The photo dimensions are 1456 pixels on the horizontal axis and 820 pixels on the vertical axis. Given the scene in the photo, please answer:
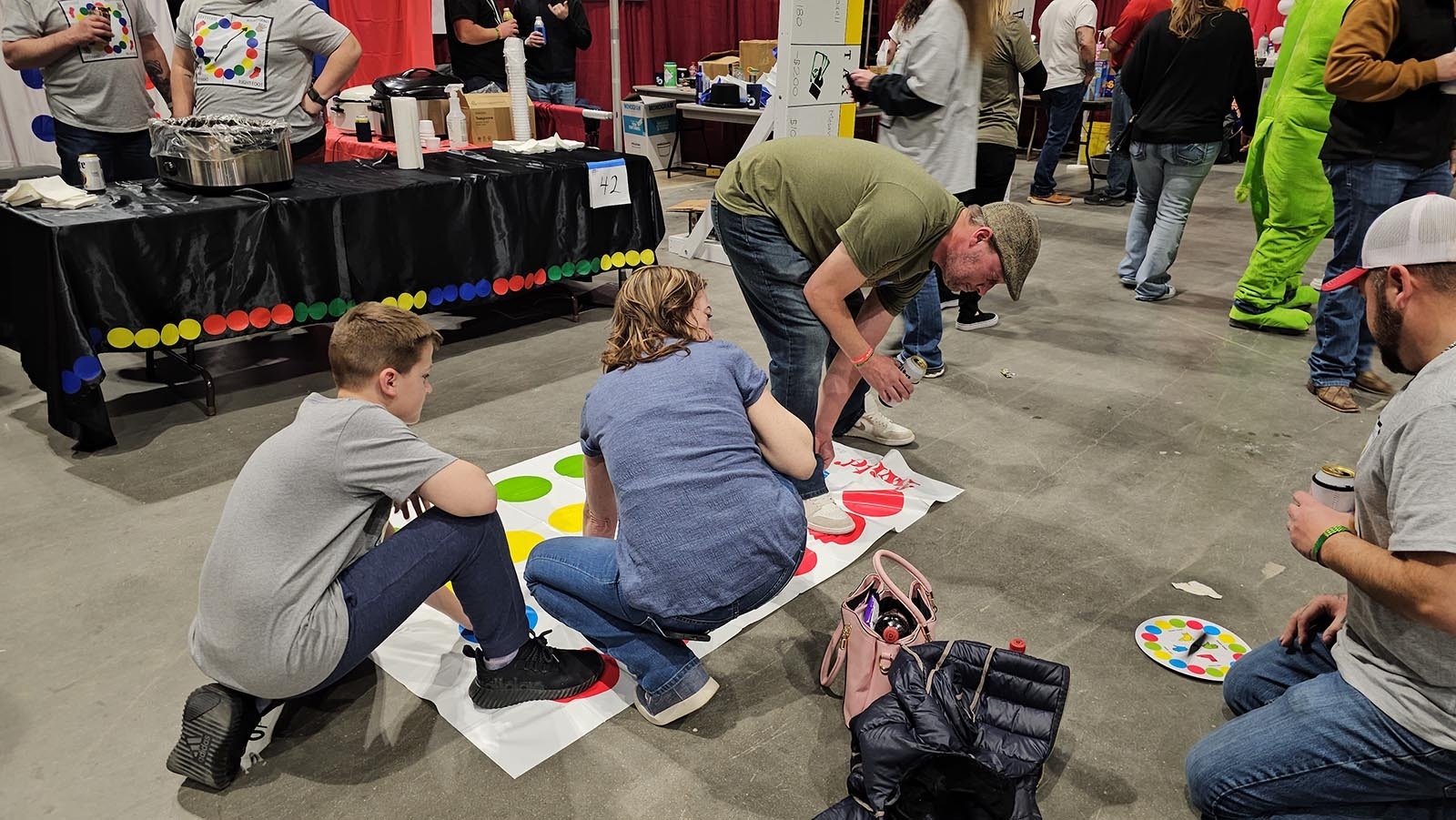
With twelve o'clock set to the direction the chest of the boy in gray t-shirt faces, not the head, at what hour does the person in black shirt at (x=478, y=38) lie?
The person in black shirt is roughly at 11 o'clock from the boy in gray t-shirt.

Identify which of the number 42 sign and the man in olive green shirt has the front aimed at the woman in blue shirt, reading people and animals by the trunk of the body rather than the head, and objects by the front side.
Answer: the number 42 sign

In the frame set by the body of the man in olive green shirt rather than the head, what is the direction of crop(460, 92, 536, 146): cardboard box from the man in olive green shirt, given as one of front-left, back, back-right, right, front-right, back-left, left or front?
back-left

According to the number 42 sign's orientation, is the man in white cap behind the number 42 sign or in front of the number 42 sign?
in front

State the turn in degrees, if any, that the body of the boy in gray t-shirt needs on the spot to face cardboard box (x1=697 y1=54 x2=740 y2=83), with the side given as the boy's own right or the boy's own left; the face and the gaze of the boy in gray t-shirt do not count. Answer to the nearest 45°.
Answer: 0° — they already face it

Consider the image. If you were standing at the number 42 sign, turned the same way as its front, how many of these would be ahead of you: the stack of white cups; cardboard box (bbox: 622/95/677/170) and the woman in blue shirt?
1

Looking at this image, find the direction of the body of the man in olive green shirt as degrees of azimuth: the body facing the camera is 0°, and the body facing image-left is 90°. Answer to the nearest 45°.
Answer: approximately 270°

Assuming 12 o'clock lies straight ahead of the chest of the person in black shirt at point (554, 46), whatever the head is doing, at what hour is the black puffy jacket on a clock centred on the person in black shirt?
The black puffy jacket is roughly at 12 o'clock from the person in black shirt.

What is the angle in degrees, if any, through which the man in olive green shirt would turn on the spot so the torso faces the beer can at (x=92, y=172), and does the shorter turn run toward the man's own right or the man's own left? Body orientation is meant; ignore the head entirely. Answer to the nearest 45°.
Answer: approximately 180°

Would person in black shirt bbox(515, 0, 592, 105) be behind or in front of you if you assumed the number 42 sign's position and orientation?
behind

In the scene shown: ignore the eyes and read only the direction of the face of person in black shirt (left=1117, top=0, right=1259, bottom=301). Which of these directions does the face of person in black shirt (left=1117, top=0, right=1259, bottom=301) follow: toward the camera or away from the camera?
away from the camera

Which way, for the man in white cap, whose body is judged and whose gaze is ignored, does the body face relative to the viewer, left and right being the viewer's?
facing to the left of the viewer

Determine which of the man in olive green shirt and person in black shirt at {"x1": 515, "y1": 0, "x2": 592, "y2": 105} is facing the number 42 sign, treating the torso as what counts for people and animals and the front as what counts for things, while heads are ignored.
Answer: the person in black shirt

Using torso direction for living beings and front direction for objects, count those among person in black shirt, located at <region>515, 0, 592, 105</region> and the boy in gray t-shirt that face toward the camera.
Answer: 1

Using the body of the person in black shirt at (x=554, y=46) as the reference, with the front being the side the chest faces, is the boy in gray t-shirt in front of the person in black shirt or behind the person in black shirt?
in front

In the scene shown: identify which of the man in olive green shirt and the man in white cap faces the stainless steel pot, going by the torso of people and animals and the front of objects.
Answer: the man in white cap

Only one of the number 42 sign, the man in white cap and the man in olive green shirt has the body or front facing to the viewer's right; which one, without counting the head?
the man in olive green shirt
